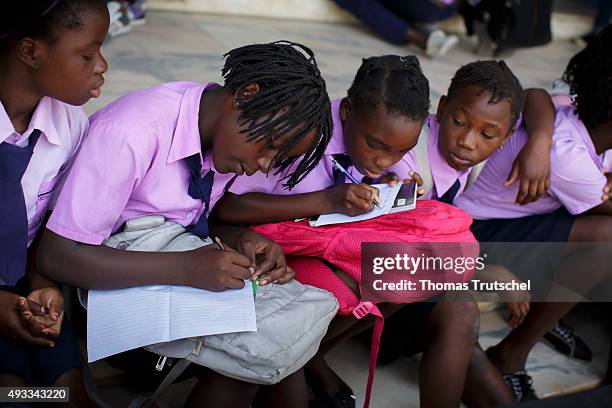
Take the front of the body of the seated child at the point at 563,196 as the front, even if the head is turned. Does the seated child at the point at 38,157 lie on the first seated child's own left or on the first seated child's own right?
on the first seated child's own right

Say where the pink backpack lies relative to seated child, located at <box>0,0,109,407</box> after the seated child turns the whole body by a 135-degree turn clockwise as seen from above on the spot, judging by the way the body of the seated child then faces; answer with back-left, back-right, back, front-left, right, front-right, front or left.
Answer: back-right

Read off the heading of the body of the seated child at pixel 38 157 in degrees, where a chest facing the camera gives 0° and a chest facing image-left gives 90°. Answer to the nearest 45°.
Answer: approximately 0°

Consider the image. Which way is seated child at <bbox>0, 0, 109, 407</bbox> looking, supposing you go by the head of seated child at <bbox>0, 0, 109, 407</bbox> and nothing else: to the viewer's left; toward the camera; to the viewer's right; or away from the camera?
to the viewer's right

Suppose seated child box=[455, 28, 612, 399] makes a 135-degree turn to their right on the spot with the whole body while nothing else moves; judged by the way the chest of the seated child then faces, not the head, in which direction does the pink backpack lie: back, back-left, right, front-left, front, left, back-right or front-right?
front

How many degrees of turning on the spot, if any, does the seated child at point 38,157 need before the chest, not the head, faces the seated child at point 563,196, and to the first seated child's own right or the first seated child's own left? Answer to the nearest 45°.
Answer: approximately 90° to the first seated child's own left

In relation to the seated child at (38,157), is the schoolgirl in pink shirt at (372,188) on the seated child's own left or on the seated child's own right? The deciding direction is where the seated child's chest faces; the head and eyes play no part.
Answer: on the seated child's own left
